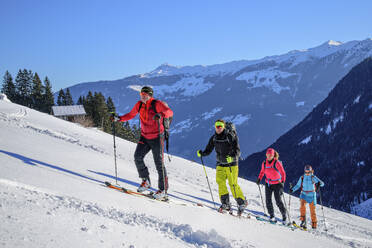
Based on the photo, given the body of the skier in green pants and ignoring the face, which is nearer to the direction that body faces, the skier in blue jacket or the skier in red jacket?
the skier in red jacket

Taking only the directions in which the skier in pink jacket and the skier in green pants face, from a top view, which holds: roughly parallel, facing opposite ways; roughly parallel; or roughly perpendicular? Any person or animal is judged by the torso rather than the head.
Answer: roughly parallel

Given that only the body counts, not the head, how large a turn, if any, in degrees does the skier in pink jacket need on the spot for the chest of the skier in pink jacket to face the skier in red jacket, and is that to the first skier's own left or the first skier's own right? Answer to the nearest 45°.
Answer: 0° — they already face them

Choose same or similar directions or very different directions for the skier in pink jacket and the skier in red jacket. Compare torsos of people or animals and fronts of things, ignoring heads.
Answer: same or similar directions

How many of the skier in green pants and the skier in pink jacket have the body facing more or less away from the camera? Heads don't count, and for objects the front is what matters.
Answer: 0

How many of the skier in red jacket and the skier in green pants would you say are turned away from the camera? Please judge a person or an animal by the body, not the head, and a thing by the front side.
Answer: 0

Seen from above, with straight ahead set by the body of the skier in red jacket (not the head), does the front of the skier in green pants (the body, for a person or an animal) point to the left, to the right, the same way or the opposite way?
the same way

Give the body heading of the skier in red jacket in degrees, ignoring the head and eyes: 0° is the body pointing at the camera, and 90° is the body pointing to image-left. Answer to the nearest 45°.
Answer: approximately 45°

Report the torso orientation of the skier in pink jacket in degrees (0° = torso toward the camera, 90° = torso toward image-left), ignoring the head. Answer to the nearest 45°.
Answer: approximately 45°

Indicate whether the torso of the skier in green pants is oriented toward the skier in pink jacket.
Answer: no

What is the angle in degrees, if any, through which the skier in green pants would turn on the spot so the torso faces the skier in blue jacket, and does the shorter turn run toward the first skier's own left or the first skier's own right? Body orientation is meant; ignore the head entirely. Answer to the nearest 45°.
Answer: approximately 180°

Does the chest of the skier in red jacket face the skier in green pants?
no

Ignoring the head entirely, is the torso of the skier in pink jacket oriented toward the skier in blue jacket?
no

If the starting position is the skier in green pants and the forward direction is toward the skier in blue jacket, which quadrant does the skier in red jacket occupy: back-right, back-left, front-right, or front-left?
back-left

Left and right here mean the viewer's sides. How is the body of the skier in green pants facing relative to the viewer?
facing the viewer and to the left of the viewer
